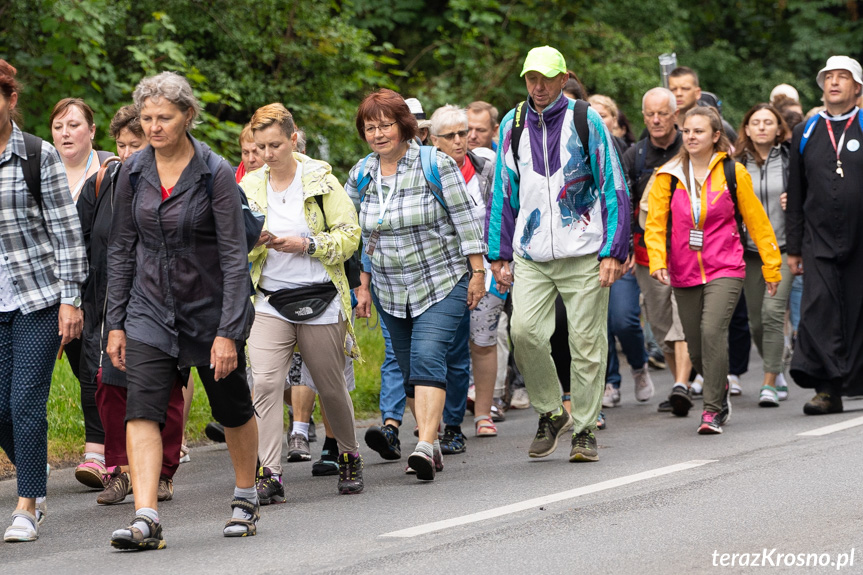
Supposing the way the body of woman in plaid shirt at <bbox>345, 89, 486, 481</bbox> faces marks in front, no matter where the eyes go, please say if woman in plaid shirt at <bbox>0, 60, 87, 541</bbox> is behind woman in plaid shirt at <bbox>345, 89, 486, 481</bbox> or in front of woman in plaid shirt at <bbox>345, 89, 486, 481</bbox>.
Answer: in front

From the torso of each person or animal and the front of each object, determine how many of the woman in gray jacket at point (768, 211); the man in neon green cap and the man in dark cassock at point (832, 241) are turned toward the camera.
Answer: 3

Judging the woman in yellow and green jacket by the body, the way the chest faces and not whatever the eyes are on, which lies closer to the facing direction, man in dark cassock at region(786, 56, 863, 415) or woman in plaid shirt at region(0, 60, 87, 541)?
the woman in plaid shirt

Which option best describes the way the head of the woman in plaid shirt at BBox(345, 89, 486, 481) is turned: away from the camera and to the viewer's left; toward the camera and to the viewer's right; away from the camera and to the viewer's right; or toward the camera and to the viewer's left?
toward the camera and to the viewer's left

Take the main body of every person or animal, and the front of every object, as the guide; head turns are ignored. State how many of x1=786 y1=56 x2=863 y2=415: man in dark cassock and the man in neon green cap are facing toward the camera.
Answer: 2

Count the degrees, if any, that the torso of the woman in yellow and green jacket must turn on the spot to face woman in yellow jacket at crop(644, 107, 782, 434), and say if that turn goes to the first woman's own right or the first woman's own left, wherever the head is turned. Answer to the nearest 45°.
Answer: approximately 180°

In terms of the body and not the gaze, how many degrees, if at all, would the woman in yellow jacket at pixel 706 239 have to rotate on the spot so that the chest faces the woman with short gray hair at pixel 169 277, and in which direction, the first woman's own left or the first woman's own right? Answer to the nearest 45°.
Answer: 0° — they already face them

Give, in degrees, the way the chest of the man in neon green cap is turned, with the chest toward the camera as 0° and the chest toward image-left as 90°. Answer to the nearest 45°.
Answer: approximately 0°

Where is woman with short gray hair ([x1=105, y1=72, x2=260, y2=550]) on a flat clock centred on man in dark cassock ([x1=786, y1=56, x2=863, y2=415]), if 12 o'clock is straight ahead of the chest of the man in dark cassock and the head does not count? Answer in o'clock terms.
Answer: The woman with short gray hair is roughly at 1 o'clock from the man in dark cassock.

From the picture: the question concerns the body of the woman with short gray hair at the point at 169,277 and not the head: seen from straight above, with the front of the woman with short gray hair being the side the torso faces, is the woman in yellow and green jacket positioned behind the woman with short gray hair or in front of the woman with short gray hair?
behind
